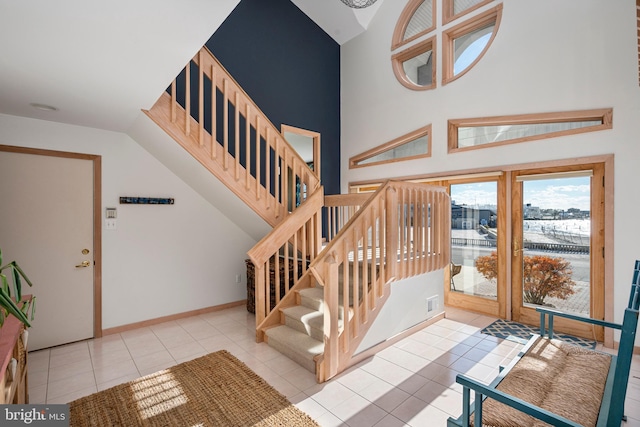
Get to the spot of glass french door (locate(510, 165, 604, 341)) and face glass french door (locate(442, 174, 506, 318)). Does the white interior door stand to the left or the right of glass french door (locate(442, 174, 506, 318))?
left

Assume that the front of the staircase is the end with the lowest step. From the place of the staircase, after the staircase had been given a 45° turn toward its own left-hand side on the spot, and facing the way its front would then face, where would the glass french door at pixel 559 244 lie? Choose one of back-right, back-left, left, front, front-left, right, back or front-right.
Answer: left

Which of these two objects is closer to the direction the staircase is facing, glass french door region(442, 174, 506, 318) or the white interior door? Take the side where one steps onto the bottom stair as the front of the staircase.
the white interior door

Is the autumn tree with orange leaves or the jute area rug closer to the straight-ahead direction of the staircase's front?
the jute area rug

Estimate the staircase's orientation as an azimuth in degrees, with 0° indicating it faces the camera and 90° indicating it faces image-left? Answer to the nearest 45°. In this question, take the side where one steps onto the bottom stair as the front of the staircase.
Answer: approximately 45°

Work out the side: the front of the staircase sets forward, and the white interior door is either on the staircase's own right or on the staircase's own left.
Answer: on the staircase's own right

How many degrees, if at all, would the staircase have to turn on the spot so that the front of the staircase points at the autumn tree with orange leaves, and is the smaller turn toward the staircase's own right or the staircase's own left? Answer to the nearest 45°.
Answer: approximately 135° to the staircase's own left

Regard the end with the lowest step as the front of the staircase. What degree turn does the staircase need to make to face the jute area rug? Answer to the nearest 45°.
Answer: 0° — it already faces it

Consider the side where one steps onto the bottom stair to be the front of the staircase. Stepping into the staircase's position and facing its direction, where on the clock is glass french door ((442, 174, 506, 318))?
The glass french door is roughly at 7 o'clock from the staircase.

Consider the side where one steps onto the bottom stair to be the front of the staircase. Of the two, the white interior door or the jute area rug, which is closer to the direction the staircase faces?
the jute area rug
